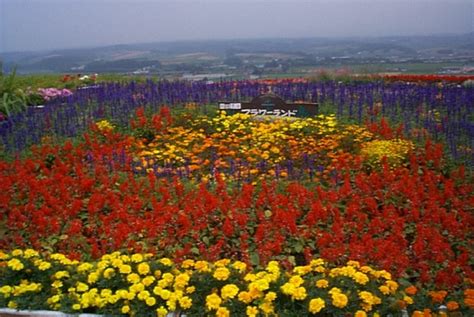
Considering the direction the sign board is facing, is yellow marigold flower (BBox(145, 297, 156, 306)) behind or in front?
in front

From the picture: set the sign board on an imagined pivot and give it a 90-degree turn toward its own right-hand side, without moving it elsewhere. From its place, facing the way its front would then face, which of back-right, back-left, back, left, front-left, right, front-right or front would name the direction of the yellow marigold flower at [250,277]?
left

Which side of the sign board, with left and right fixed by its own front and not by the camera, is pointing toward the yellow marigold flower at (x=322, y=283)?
front

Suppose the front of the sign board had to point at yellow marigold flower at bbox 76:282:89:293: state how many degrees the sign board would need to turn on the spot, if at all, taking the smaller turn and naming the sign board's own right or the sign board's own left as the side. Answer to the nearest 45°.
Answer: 0° — it already faces it

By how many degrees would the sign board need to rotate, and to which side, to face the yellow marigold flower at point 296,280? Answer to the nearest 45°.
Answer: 0° — it already faces it

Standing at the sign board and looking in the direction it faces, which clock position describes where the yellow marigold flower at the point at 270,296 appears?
The yellow marigold flower is roughly at 12 o'clock from the sign board.

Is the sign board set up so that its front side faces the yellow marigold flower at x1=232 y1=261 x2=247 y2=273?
yes

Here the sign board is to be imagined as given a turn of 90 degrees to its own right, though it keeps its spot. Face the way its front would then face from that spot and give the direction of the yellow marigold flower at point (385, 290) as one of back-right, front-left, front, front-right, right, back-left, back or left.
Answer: left

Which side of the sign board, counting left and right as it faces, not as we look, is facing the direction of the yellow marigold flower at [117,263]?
front

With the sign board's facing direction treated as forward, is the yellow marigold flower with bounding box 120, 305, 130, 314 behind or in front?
in front

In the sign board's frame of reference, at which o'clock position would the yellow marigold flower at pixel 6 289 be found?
The yellow marigold flower is roughly at 1 o'clock from the sign board.

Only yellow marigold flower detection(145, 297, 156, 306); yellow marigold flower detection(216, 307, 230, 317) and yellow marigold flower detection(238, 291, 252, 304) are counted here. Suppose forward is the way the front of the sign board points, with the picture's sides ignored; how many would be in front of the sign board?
3

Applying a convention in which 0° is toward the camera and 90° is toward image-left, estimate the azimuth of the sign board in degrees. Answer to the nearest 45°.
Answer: approximately 0°

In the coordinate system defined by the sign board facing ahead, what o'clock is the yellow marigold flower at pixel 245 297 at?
The yellow marigold flower is roughly at 12 o'clock from the sign board.

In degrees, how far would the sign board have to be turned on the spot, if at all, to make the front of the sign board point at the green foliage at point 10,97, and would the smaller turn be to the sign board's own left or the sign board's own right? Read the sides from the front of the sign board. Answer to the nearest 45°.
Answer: approximately 90° to the sign board's own right
